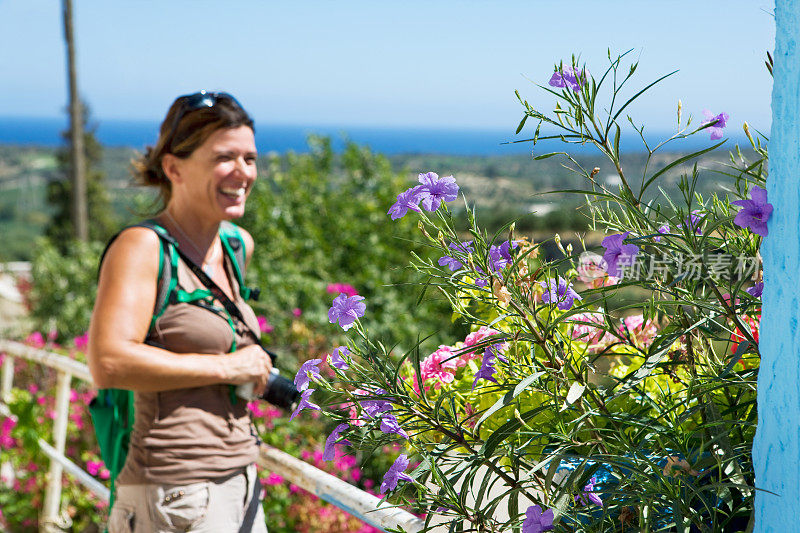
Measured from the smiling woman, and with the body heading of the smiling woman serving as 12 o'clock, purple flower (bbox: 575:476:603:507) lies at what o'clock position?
The purple flower is roughly at 1 o'clock from the smiling woman.

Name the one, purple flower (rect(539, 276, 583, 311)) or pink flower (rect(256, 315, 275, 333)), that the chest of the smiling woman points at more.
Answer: the purple flower

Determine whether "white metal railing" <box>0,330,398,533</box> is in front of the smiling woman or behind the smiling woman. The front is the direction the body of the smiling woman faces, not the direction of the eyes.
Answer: behind

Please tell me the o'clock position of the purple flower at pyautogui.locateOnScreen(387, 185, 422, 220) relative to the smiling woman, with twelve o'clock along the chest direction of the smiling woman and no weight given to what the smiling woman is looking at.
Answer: The purple flower is roughly at 1 o'clock from the smiling woman.

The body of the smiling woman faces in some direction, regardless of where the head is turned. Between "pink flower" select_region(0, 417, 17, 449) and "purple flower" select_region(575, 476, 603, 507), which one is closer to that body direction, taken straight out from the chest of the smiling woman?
the purple flower

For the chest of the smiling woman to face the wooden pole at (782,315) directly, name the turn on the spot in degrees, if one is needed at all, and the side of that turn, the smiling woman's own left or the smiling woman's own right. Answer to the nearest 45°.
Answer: approximately 45° to the smiling woman's own right

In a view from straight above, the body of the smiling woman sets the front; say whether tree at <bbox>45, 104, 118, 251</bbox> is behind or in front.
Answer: behind

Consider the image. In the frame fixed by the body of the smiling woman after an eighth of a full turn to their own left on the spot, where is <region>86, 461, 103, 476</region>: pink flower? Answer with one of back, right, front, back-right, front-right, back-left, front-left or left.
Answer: left

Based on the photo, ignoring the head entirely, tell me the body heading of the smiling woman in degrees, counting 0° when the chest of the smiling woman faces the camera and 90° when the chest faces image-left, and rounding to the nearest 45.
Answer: approximately 315°
